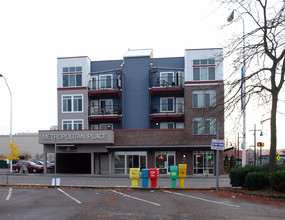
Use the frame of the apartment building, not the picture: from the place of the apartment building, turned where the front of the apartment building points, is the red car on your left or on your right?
on your right

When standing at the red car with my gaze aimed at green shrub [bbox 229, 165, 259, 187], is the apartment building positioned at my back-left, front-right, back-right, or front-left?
front-left

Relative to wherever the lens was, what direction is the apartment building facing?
facing the viewer

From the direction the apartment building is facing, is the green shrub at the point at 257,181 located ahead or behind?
ahead
